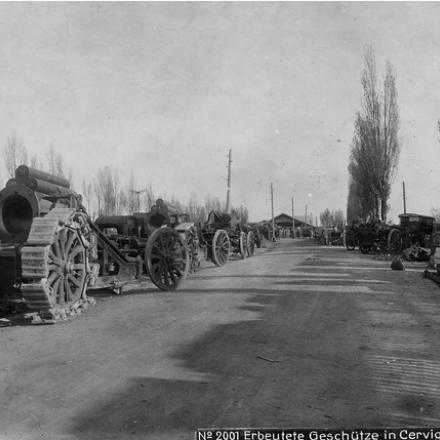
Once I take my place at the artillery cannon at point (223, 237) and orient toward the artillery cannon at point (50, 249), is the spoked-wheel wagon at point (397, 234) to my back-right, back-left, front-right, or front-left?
back-left

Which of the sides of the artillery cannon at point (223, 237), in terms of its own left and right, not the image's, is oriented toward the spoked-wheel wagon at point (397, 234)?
back

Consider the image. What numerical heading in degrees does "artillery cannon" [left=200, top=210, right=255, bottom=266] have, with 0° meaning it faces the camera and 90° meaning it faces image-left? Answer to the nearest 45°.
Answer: approximately 45°

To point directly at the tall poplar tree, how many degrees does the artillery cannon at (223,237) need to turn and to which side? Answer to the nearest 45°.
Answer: approximately 180°

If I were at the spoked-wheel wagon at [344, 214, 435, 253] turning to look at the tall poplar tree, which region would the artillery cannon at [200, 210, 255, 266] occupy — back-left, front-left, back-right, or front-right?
back-left

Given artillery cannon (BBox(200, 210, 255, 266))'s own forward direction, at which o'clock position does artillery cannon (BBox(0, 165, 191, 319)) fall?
artillery cannon (BBox(0, 165, 191, 319)) is roughly at 11 o'clock from artillery cannon (BBox(200, 210, 255, 266)).
